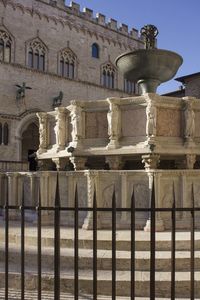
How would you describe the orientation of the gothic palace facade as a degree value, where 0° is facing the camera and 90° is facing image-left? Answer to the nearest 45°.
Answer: approximately 315°

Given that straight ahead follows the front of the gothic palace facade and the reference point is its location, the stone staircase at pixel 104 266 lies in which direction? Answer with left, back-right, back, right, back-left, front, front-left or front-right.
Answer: front-right

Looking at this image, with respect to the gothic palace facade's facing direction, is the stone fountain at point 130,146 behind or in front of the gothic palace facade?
in front
